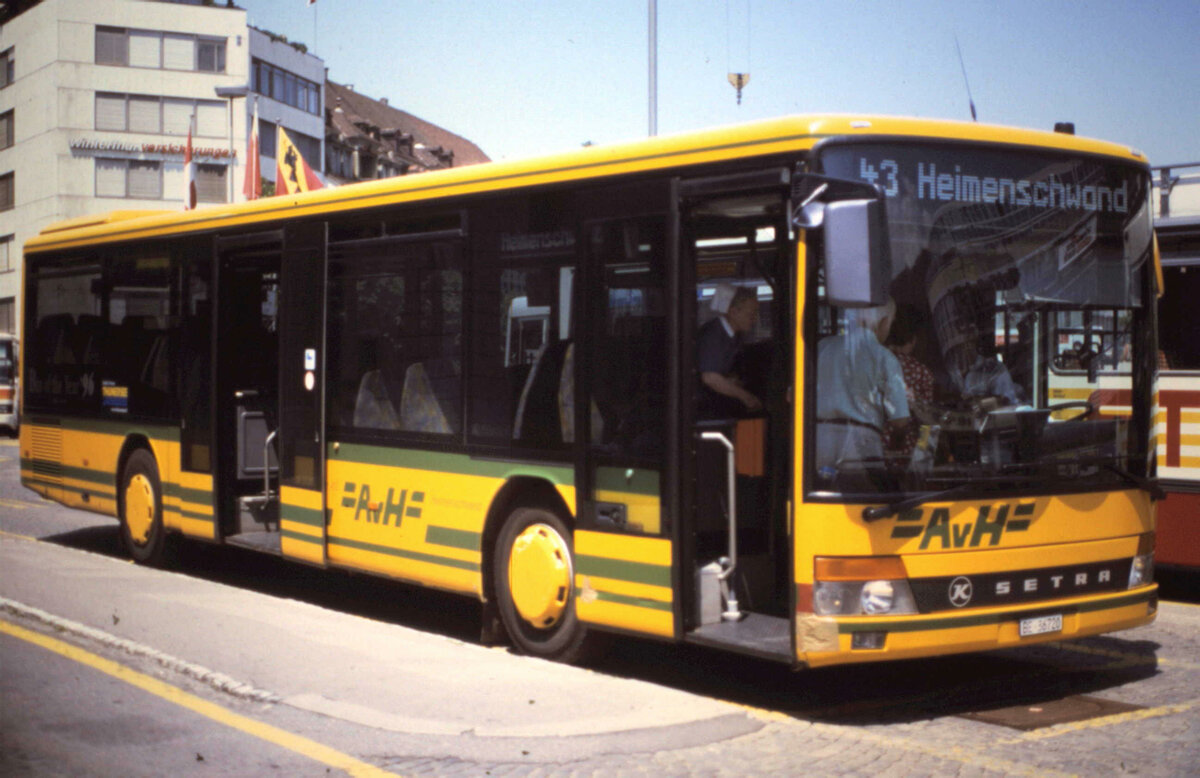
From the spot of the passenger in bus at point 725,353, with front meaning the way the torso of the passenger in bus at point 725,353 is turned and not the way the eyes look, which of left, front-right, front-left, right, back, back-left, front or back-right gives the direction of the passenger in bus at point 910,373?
front-right

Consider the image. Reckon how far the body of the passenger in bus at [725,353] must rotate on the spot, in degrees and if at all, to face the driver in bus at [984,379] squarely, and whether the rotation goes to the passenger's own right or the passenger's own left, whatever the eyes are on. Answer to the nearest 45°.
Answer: approximately 45° to the passenger's own right

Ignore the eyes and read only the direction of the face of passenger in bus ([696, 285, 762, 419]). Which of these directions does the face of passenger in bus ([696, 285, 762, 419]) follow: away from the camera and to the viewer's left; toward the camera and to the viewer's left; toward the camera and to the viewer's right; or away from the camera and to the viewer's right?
toward the camera and to the viewer's right

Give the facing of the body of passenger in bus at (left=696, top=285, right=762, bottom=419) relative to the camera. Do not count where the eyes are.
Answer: to the viewer's right
